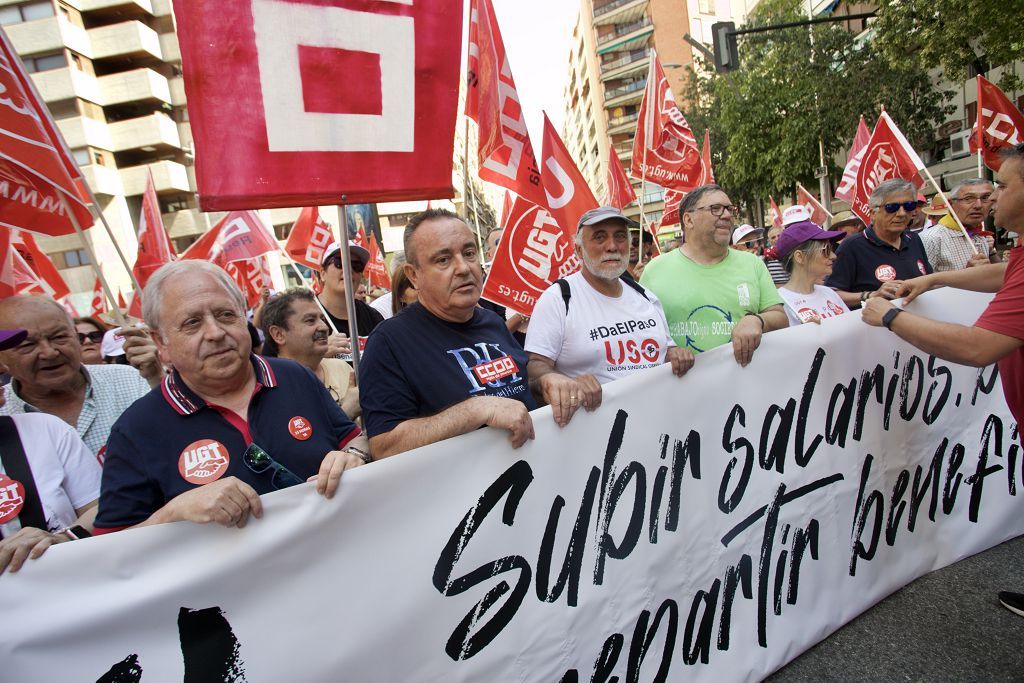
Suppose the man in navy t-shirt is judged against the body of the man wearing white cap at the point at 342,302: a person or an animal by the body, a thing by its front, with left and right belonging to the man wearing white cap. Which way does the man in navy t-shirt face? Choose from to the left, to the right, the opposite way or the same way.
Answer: the same way

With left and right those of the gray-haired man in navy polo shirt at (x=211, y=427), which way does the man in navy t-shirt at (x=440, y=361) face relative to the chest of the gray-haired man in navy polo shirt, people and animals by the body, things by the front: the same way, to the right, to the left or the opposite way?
the same way

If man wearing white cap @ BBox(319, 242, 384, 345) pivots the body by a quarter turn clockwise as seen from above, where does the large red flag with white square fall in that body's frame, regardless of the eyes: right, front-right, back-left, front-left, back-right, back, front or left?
front-left

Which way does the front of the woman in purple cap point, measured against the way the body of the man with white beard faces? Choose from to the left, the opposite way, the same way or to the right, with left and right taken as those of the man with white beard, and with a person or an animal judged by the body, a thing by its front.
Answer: the same way

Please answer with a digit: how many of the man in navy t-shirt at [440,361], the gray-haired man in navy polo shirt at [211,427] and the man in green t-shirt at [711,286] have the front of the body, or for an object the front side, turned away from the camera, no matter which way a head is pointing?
0

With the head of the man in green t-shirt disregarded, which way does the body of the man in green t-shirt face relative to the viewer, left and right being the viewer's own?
facing the viewer and to the right of the viewer

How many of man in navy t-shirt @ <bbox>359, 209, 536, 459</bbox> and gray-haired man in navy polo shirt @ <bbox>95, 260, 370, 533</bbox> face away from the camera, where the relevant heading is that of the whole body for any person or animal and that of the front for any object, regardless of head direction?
0

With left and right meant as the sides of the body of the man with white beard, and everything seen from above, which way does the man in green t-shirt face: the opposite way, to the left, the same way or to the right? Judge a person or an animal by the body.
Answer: the same way

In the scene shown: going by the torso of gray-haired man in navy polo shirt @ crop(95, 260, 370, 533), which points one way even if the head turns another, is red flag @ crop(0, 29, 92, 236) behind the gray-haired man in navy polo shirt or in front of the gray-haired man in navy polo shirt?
behind

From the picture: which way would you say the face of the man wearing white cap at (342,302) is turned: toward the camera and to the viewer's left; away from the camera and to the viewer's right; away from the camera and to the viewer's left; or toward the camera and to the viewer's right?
toward the camera and to the viewer's right

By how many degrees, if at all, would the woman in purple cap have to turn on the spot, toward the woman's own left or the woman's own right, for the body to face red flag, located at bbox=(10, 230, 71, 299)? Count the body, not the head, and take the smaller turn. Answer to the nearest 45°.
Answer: approximately 135° to the woman's own right

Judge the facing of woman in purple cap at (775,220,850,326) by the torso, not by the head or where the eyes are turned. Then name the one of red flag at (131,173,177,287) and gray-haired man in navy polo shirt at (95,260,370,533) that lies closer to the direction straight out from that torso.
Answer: the gray-haired man in navy polo shirt

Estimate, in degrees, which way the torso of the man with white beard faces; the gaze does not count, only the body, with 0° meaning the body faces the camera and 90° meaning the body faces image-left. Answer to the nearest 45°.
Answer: approximately 315°

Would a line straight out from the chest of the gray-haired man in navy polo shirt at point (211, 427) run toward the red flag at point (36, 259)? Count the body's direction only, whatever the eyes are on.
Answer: no
